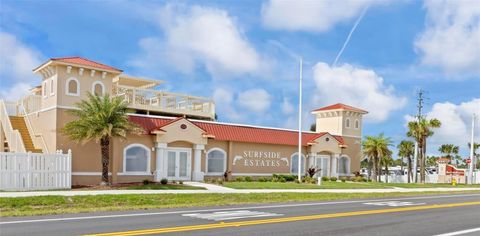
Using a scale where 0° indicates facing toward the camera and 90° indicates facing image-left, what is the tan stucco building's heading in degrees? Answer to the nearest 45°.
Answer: approximately 315°

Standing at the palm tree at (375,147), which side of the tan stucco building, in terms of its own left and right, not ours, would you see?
left
